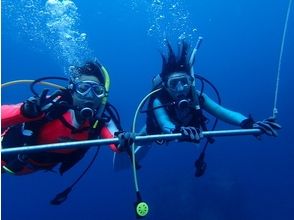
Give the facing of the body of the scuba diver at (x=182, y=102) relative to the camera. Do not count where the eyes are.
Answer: toward the camera
